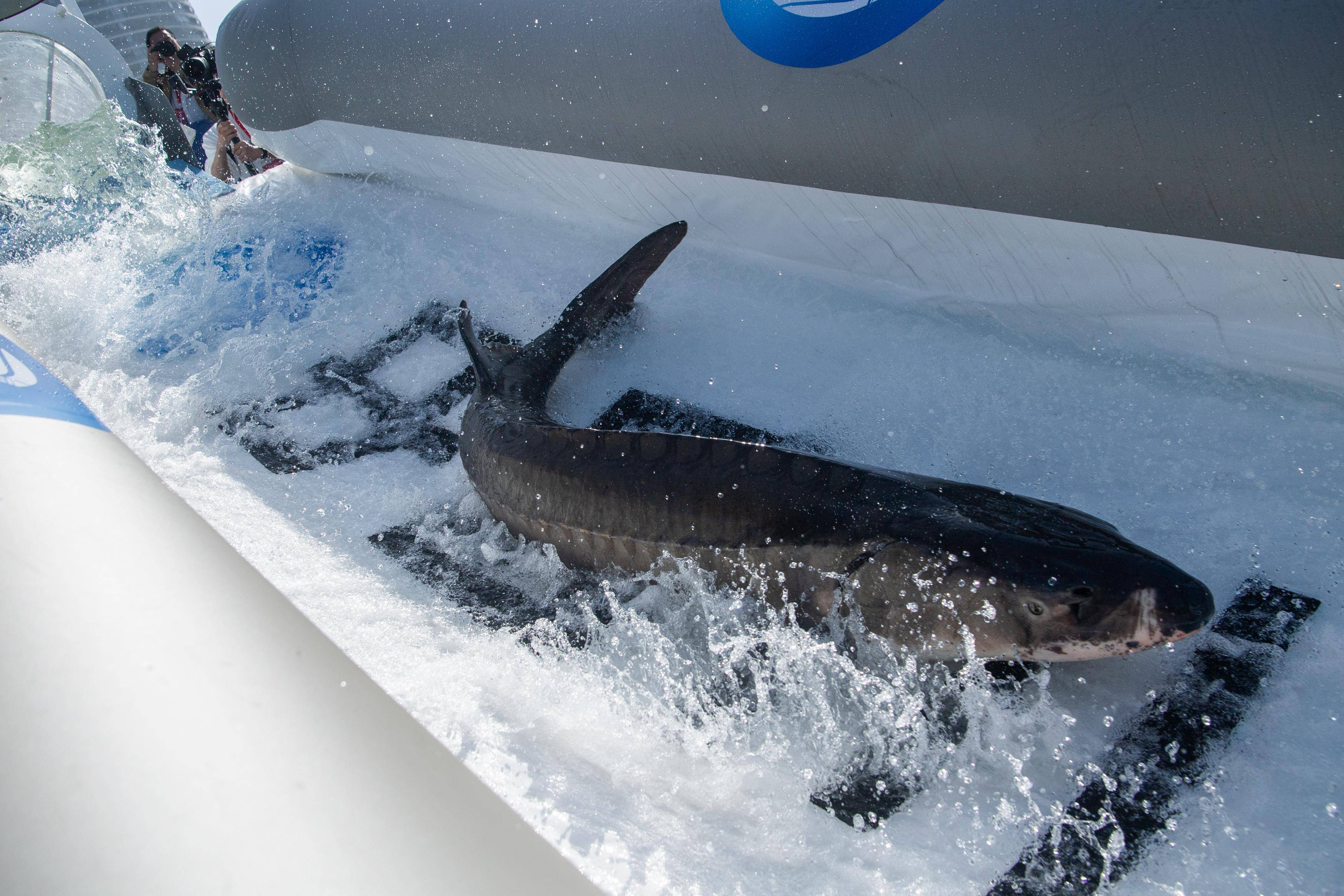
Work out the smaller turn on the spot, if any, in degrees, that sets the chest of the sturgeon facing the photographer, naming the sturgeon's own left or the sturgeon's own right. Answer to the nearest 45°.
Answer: approximately 180°

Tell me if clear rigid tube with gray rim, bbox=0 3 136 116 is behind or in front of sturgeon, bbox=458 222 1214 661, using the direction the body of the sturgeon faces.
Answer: behind

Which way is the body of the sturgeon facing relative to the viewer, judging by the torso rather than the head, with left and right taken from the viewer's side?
facing the viewer and to the right of the viewer

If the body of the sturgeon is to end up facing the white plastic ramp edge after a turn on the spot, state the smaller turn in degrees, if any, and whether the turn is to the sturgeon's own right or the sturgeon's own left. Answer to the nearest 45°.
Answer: approximately 90° to the sturgeon's own right
